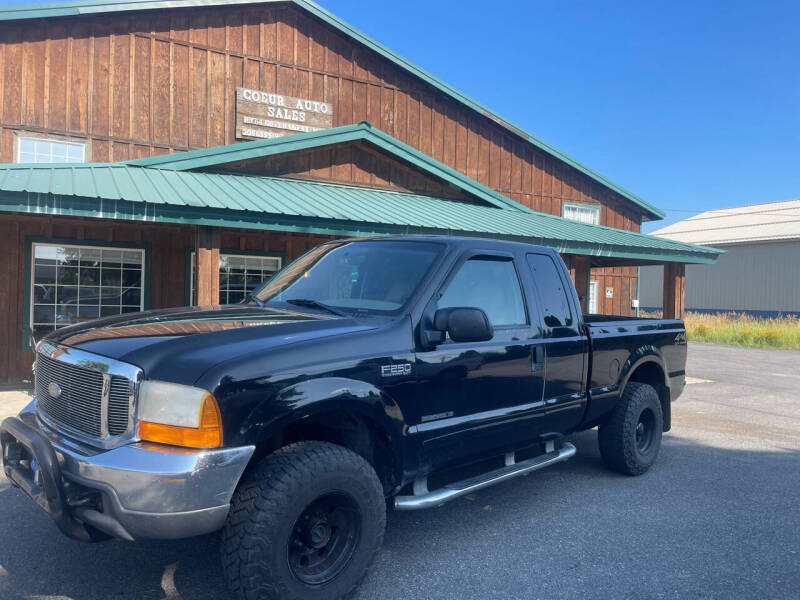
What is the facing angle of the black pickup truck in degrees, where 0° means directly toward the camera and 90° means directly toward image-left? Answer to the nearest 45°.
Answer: approximately 45°

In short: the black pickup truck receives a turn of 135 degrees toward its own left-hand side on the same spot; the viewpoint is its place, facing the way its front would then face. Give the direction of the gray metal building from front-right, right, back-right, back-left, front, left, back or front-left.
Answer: front-left

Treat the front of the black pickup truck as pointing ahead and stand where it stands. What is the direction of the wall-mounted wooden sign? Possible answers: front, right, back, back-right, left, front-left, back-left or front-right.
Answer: back-right
